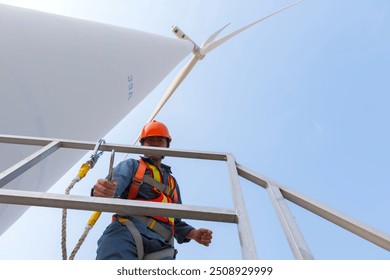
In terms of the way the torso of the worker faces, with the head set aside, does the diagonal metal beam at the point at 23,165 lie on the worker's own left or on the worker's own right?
on the worker's own right

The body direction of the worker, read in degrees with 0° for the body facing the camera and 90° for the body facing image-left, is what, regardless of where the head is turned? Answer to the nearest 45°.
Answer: approximately 315°
